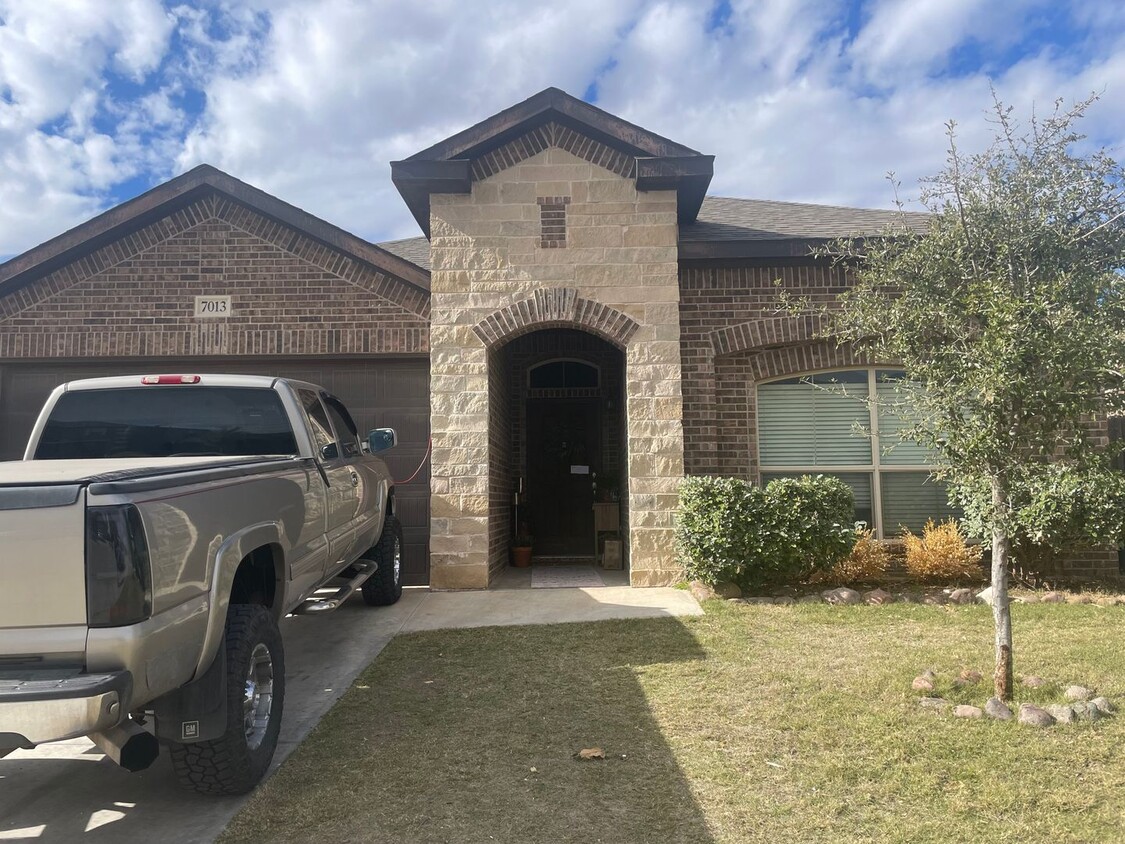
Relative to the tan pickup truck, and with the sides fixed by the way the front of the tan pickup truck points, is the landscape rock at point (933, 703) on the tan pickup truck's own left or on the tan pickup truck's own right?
on the tan pickup truck's own right

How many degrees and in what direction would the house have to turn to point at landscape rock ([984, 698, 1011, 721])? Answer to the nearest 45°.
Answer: approximately 45° to its left

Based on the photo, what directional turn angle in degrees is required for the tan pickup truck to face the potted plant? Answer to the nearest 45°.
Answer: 0° — it already faces it

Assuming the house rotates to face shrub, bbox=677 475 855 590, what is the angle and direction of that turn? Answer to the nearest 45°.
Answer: approximately 45° to its left

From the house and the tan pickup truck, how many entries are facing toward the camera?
1

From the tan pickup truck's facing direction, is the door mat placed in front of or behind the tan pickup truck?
in front

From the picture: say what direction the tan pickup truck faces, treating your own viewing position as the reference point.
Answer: facing away from the viewer and to the right of the viewer

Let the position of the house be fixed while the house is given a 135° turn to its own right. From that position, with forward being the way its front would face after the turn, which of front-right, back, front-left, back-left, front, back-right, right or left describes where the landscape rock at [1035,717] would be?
back

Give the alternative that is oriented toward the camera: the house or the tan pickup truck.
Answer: the house

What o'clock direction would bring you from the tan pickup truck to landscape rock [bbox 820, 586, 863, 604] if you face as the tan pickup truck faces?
The landscape rock is roughly at 1 o'clock from the tan pickup truck.

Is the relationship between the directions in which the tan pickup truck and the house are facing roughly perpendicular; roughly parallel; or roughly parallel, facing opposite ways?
roughly parallel, facing opposite ways

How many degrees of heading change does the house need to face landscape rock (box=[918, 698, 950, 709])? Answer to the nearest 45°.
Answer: approximately 45° to its left

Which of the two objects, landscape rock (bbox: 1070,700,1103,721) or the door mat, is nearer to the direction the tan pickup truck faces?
the door mat

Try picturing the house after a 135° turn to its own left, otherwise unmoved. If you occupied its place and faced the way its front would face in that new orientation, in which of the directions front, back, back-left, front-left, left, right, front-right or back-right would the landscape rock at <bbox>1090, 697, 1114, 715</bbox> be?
right

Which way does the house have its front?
toward the camera
